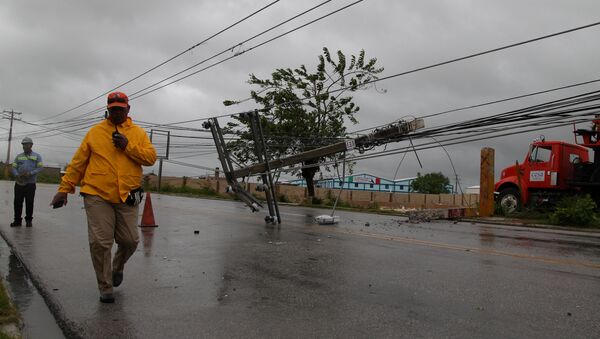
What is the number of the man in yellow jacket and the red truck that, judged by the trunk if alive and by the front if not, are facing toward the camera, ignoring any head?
1

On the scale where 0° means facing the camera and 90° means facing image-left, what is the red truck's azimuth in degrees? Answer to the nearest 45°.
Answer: approximately 90°

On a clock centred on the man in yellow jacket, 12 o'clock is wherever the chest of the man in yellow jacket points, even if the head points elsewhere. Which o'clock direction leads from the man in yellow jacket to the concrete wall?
The concrete wall is roughly at 7 o'clock from the man in yellow jacket.

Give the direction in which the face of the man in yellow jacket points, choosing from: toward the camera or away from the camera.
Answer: toward the camera

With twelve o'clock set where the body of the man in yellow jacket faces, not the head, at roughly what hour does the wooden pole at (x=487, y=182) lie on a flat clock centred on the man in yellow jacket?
The wooden pole is roughly at 8 o'clock from the man in yellow jacket.

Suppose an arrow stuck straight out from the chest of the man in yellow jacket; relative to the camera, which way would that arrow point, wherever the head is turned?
toward the camera

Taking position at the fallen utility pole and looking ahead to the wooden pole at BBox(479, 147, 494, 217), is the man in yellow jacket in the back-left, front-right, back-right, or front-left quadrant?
back-right

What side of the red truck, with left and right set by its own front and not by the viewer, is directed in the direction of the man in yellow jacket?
left

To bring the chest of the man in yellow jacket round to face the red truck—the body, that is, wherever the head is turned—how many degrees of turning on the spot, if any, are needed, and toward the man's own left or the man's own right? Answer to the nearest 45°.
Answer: approximately 135° to the man's own left
